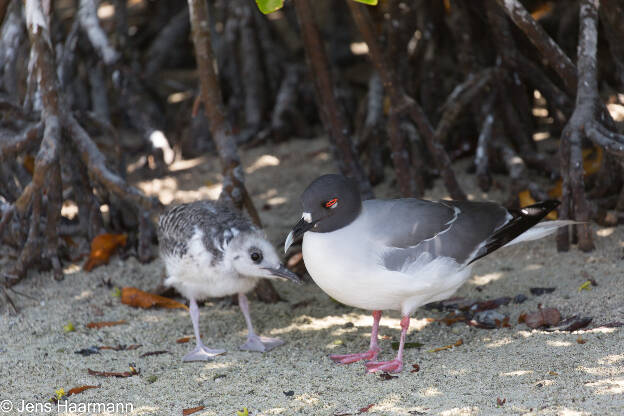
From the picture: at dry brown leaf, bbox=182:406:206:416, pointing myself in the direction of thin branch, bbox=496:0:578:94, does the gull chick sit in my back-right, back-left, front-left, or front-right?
front-left

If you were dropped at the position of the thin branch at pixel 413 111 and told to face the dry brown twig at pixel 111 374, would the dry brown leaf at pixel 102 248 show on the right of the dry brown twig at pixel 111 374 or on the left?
right

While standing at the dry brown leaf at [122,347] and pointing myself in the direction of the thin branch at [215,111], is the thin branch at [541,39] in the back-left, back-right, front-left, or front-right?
front-right

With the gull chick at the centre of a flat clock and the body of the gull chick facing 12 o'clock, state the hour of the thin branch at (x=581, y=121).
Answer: The thin branch is roughly at 10 o'clock from the gull chick.

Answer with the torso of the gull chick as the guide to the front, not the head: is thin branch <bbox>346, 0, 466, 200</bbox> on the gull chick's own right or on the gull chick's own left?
on the gull chick's own left

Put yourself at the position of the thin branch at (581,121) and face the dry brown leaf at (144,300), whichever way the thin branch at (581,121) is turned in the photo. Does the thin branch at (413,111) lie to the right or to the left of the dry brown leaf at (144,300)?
right

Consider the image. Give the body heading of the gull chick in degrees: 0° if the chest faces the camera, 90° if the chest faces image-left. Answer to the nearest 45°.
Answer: approximately 315°

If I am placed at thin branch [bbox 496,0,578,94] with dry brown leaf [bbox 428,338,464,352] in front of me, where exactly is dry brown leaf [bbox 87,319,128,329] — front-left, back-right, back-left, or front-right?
front-right

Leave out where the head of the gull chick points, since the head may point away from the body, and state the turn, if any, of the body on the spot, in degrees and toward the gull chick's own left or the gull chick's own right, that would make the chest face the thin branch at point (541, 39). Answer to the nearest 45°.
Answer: approximately 90° to the gull chick's own left

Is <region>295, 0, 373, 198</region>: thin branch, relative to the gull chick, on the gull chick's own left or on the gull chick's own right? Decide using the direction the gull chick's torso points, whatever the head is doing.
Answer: on the gull chick's own left

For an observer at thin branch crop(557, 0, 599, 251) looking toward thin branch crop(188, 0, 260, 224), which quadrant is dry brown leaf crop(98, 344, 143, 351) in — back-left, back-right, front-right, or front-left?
front-left

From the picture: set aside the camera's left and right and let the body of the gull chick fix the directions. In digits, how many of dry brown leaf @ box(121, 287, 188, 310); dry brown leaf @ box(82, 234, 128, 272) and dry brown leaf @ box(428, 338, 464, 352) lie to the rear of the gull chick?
2

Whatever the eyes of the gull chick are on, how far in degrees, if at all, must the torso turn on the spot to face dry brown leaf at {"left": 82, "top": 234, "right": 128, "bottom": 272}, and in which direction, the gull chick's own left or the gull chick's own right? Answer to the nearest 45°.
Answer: approximately 180°

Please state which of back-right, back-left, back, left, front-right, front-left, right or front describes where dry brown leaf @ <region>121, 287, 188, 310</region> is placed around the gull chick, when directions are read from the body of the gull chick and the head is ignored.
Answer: back

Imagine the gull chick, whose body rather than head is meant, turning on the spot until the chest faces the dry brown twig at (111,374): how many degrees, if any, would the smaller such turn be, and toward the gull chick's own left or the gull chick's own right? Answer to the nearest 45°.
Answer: approximately 90° to the gull chick's own right

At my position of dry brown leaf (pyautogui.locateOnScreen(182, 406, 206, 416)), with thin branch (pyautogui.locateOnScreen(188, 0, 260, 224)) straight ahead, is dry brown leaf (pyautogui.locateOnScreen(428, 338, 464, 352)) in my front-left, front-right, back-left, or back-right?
front-right

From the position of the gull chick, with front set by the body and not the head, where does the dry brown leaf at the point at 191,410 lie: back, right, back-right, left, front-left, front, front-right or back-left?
front-right
